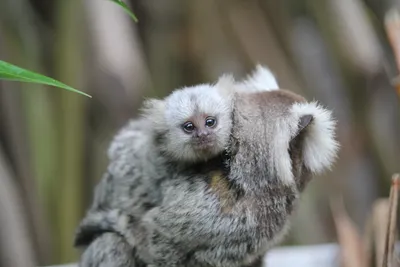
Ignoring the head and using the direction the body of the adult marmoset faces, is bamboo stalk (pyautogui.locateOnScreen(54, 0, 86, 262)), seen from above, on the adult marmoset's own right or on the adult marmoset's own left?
on the adult marmoset's own left

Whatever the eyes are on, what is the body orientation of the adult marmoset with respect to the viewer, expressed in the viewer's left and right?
facing away from the viewer and to the right of the viewer

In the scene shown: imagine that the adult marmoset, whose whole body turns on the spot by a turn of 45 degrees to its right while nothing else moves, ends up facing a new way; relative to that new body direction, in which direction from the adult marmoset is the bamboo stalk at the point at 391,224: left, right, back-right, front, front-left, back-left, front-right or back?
front

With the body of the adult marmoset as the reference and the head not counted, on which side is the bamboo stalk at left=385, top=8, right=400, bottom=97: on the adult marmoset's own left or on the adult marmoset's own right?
on the adult marmoset's own right

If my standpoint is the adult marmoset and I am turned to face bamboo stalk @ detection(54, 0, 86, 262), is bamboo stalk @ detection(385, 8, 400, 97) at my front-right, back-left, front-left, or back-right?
back-right
